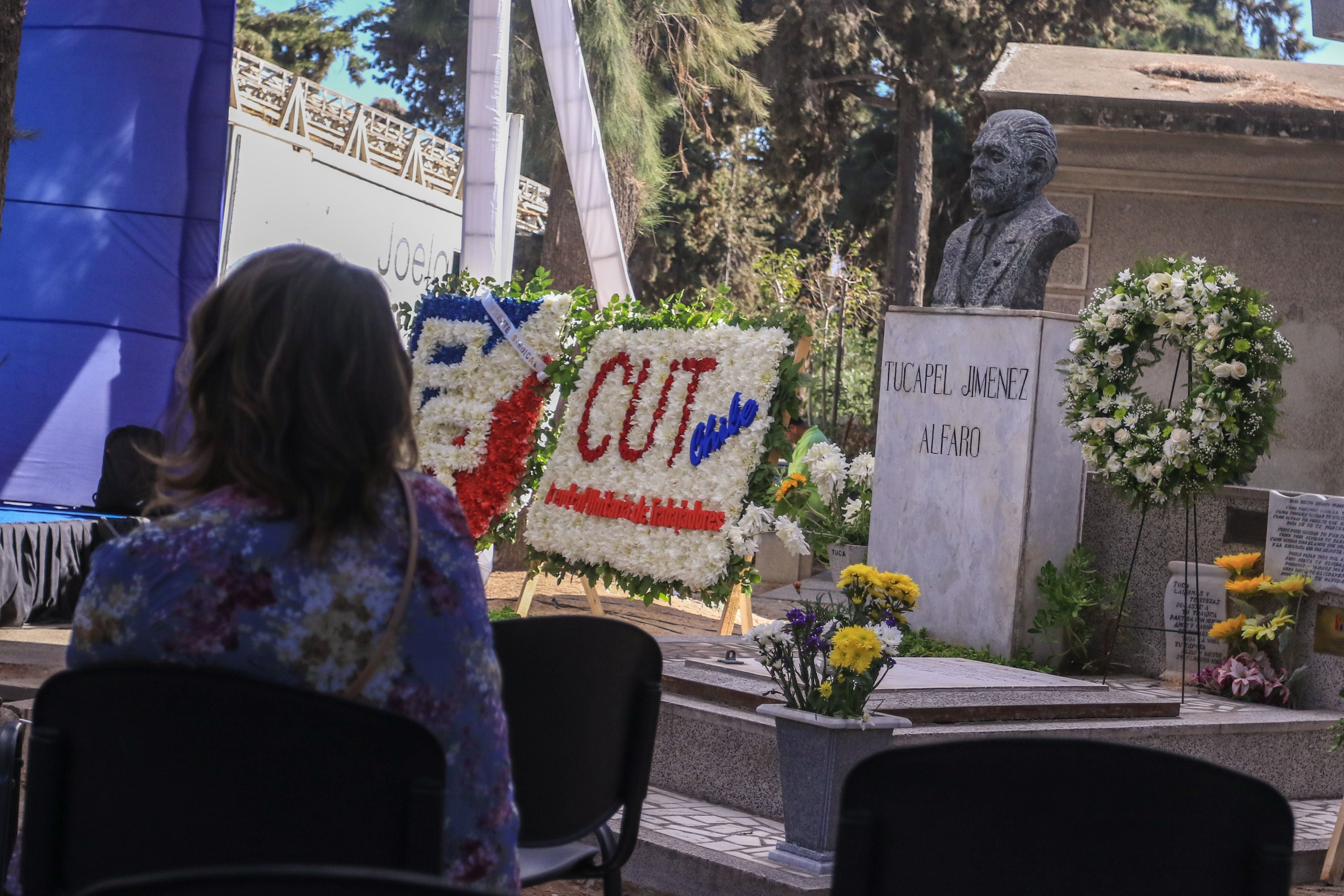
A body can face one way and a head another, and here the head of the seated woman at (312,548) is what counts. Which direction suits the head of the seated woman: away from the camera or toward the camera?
away from the camera

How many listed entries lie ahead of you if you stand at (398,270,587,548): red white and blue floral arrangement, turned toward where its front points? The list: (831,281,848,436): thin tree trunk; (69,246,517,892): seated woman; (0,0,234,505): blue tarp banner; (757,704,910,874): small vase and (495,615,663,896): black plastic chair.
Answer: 3

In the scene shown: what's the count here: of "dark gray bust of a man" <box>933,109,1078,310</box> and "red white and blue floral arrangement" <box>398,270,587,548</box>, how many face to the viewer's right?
0

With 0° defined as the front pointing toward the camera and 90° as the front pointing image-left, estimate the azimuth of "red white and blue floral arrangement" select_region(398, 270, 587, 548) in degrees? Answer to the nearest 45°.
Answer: approximately 0°

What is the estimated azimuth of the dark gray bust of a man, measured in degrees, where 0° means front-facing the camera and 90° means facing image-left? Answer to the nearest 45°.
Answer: approximately 45°

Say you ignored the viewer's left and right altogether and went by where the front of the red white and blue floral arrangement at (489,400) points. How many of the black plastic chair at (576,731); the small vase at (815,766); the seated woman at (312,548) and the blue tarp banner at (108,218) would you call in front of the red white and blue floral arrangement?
3

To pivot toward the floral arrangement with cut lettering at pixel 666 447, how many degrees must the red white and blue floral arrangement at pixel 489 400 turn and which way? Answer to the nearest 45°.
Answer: approximately 45° to its left

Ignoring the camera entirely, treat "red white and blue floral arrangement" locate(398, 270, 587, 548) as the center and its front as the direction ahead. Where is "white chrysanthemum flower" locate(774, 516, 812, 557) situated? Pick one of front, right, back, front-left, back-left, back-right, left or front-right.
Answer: front-left

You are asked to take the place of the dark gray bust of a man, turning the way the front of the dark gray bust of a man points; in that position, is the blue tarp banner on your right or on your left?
on your right
